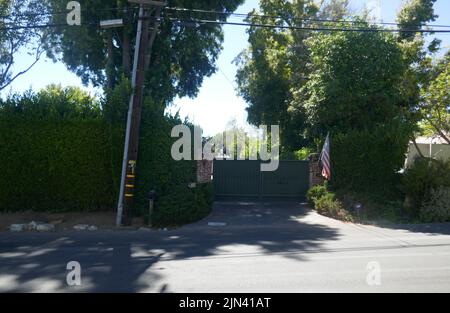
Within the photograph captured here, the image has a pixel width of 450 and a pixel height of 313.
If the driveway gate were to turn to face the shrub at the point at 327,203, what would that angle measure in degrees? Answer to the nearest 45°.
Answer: approximately 45° to its left

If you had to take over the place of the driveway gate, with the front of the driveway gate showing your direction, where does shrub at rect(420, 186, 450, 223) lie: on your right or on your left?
on your left

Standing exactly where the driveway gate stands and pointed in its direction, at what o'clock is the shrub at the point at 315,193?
The shrub is roughly at 10 o'clock from the driveway gate.

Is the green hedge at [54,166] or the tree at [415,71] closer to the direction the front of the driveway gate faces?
the green hedge

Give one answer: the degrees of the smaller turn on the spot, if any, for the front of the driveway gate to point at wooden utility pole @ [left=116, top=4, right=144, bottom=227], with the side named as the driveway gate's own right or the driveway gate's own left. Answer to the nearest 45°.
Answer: approximately 45° to the driveway gate's own right

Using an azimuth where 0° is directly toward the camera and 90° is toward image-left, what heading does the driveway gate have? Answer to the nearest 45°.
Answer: approximately 0°

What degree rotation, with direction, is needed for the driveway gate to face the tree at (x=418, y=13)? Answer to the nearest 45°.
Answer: approximately 135° to its left

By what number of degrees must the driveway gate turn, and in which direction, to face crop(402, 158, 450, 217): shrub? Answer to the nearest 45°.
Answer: approximately 45° to its left

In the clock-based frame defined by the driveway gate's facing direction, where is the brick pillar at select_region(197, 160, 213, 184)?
The brick pillar is roughly at 2 o'clock from the driveway gate.

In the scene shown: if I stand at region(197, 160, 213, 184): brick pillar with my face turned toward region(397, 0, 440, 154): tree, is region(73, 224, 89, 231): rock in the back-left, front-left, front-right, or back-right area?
back-right

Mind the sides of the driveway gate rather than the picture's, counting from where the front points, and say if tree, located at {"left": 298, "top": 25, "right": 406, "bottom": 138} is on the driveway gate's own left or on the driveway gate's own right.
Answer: on the driveway gate's own left
